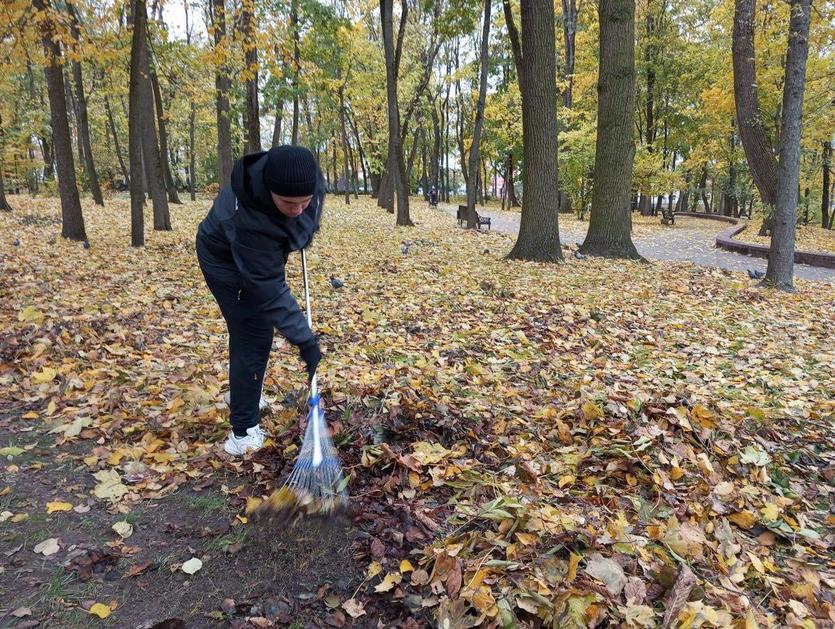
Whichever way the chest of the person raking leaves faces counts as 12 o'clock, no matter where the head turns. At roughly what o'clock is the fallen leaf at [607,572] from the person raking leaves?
The fallen leaf is roughly at 12 o'clock from the person raking leaves.

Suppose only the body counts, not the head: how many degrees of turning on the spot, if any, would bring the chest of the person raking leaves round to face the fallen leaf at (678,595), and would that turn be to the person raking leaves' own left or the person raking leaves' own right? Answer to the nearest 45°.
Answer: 0° — they already face it

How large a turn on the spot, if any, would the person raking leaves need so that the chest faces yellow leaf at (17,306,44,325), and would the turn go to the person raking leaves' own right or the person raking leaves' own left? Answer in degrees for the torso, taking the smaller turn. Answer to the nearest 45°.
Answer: approximately 180°

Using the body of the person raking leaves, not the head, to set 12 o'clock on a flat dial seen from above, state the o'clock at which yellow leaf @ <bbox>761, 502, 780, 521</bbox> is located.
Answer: The yellow leaf is roughly at 11 o'clock from the person raking leaves.

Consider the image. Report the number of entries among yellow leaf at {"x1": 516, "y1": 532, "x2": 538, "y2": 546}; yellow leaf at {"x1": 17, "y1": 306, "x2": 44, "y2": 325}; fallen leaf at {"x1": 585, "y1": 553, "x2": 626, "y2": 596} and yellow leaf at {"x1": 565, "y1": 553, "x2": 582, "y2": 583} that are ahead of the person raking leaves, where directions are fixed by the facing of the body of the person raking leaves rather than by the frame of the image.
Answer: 3

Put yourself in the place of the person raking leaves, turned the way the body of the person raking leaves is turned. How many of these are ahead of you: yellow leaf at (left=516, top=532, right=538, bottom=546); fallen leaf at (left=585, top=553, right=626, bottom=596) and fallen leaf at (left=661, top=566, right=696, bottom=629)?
3

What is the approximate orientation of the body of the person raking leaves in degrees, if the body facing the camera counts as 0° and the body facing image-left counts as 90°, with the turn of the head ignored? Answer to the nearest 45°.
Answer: approximately 315°

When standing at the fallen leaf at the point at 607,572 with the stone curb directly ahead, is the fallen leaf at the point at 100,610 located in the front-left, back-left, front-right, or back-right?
back-left
